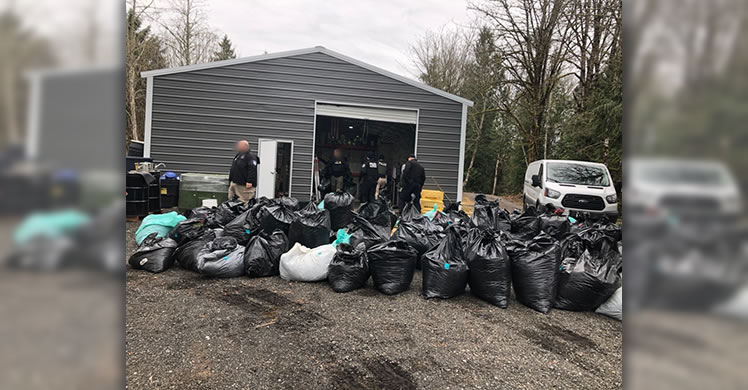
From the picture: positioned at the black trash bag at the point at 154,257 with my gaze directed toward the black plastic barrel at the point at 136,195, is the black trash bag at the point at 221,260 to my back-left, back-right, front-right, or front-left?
back-right

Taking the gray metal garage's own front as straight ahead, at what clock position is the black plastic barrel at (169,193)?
The black plastic barrel is roughly at 2 o'clock from the gray metal garage.

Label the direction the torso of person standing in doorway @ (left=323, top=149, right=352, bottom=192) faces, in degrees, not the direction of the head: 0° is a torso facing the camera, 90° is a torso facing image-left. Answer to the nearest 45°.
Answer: approximately 0°

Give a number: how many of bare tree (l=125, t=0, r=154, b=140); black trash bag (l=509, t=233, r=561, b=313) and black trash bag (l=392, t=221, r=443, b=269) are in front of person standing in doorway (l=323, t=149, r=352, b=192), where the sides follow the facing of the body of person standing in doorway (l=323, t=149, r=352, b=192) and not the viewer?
2

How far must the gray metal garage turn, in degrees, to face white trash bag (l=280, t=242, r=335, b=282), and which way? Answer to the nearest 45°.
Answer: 0° — it already faces it

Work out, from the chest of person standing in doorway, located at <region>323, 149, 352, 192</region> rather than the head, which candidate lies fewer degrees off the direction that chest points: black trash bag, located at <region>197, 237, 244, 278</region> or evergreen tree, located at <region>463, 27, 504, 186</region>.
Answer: the black trash bag

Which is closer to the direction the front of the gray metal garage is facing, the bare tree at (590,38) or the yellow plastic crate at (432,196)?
the yellow plastic crate
